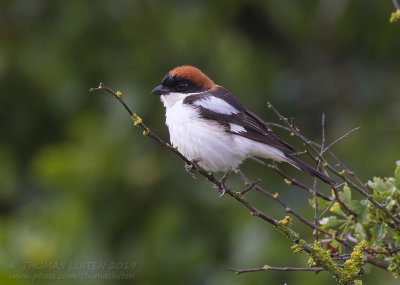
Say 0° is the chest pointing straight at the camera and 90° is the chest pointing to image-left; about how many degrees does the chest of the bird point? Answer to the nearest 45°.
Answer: approximately 90°
